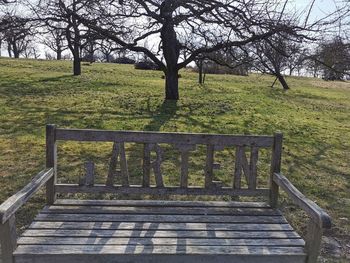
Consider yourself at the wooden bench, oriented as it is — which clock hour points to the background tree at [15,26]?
The background tree is roughly at 5 o'clock from the wooden bench.

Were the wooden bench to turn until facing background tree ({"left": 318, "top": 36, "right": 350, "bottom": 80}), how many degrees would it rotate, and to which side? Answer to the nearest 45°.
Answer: approximately 135° to its left

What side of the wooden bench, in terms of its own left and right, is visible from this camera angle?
front
